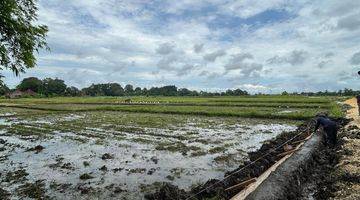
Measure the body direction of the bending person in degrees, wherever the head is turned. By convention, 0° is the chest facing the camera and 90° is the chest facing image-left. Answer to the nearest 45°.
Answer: approximately 90°
